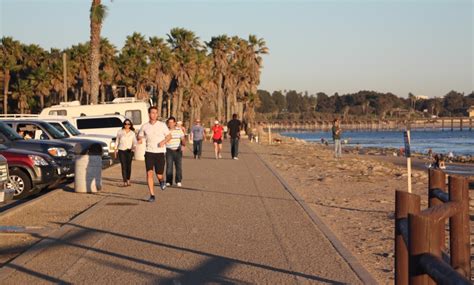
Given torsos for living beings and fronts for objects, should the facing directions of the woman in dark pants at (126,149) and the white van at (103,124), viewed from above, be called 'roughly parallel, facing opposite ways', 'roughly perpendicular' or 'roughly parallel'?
roughly perpendicular

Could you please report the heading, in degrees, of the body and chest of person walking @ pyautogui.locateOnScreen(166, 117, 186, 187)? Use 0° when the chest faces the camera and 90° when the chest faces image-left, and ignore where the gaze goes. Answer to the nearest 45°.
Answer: approximately 0°

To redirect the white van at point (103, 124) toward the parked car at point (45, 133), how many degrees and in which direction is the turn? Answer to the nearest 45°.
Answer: approximately 90° to its right

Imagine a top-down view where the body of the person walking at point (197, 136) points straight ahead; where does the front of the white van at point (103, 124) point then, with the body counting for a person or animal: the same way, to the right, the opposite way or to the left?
to the left

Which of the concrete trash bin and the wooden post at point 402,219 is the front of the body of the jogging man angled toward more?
the wooden post

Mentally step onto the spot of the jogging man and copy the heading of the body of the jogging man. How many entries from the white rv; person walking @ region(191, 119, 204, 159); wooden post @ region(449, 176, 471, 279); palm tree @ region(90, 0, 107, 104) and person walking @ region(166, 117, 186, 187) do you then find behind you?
4

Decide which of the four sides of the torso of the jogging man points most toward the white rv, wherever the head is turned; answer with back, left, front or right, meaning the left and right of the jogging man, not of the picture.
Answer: back

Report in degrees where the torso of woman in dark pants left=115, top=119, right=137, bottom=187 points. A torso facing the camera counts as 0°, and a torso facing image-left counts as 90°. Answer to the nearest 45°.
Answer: approximately 0°
